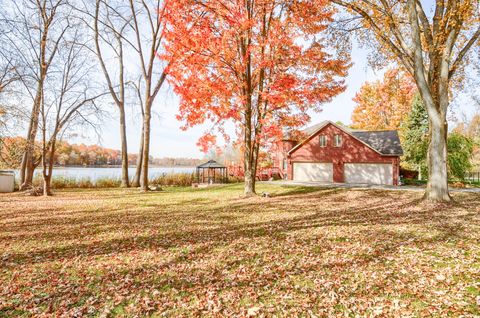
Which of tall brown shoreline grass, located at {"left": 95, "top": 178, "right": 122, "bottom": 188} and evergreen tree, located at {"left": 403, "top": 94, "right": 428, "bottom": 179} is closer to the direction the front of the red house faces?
the tall brown shoreline grass

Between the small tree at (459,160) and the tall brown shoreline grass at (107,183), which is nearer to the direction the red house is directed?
the tall brown shoreline grass

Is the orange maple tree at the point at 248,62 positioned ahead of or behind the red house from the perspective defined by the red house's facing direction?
ahead

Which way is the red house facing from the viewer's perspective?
toward the camera

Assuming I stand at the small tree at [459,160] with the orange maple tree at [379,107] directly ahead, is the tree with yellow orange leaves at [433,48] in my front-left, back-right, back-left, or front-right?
back-left

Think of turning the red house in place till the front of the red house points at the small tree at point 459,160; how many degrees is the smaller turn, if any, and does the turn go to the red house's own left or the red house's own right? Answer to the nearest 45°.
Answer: approximately 90° to the red house's own left

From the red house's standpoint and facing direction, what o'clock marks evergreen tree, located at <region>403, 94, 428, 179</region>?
The evergreen tree is roughly at 8 o'clock from the red house.

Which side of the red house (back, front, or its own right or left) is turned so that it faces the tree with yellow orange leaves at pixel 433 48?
front

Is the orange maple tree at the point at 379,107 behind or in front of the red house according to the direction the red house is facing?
behind

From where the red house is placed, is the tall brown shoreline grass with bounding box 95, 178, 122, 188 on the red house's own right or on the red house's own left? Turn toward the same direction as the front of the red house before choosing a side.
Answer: on the red house's own right

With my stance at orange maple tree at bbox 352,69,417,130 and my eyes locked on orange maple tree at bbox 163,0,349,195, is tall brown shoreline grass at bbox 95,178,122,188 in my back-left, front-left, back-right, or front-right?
front-right

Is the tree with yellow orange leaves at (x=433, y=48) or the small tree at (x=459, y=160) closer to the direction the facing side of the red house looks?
the tree with yellow orange leaves

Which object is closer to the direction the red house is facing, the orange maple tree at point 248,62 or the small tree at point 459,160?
the orange maple tree

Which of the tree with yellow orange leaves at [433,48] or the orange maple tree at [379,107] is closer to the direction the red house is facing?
the tree with yellow orange leaves
